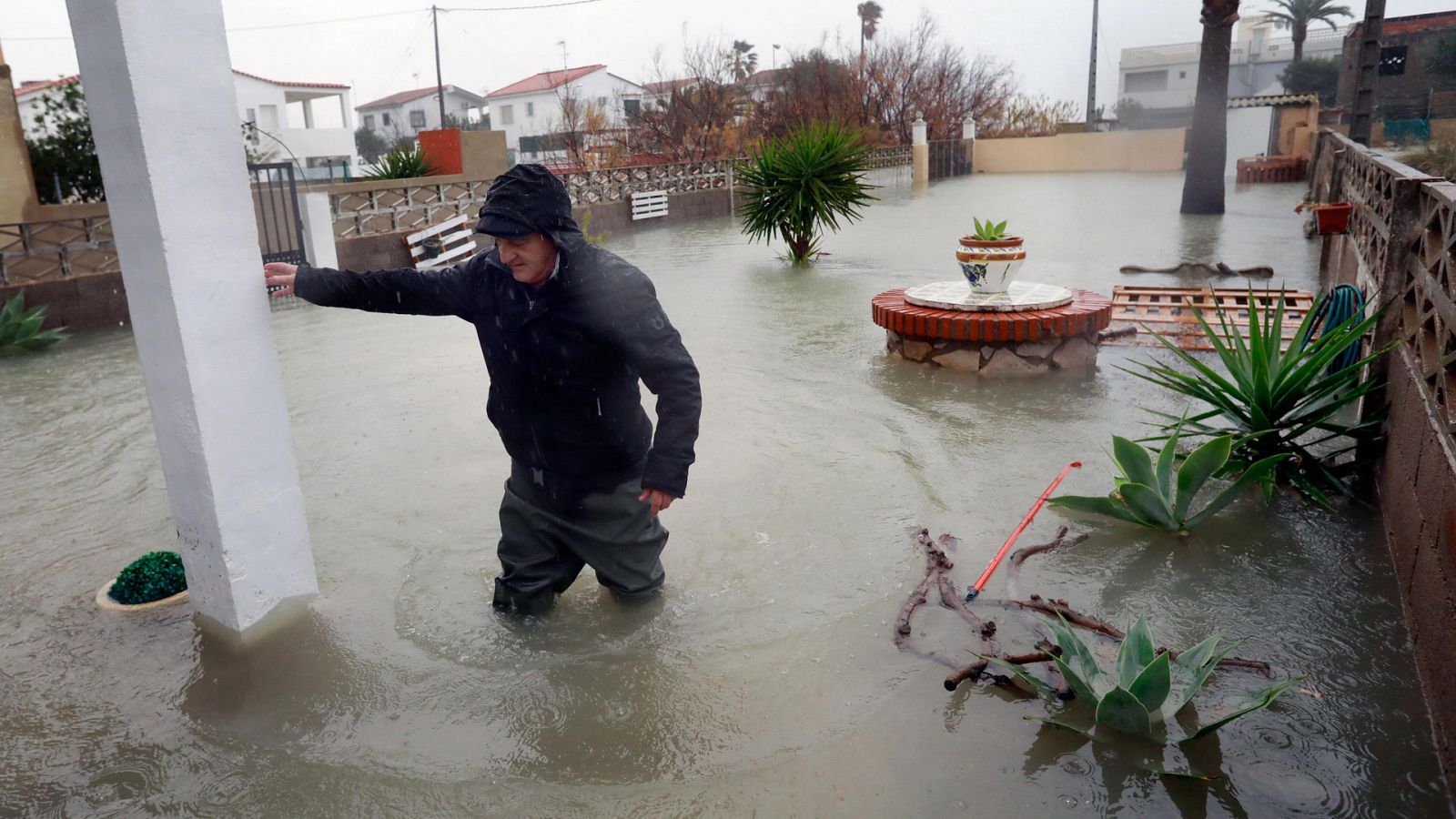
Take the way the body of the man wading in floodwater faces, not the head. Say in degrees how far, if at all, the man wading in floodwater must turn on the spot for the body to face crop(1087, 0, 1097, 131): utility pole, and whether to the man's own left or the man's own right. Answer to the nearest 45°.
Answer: approximately 180°

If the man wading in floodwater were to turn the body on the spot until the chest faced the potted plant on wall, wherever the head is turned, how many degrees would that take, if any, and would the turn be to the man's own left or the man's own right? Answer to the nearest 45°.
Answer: approximately 180°

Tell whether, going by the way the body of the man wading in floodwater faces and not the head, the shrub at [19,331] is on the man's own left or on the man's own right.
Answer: on the man's own right

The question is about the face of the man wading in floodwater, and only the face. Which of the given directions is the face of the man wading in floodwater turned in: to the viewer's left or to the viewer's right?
to the viewer's left

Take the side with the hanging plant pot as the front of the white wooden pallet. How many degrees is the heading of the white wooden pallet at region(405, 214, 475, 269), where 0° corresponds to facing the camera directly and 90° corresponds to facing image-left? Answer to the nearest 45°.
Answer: approximately 315°

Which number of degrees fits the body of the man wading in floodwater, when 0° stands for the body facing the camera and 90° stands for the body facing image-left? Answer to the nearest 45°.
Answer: approximately 45°

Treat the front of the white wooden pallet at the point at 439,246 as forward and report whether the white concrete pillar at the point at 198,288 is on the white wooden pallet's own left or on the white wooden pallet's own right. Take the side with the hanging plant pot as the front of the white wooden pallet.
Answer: on the white wooden pallet's own right

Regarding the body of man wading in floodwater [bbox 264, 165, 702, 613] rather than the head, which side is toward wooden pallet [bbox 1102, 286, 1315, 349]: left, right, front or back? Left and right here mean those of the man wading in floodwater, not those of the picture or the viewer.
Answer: back

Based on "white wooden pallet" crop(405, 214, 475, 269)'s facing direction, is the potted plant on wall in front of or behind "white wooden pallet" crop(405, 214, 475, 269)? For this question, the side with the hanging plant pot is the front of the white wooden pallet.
in front

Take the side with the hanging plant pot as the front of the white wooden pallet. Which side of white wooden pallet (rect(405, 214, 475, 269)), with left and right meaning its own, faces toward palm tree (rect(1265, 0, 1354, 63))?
left

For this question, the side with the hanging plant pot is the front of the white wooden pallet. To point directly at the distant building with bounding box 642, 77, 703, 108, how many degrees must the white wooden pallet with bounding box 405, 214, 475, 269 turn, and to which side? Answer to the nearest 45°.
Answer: approximately 135° to its left

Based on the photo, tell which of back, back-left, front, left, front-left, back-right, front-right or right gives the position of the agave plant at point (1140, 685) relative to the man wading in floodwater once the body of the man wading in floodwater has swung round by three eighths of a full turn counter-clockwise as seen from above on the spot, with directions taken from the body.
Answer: front-right

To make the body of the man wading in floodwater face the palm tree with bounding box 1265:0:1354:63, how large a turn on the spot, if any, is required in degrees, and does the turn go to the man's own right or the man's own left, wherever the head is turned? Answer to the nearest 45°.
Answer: approximately 180°
